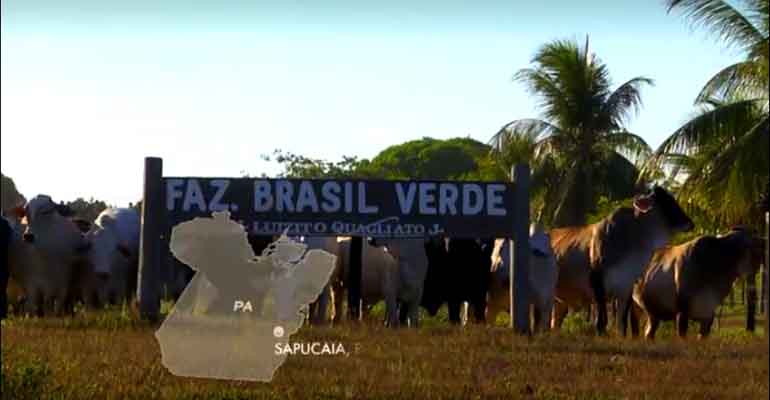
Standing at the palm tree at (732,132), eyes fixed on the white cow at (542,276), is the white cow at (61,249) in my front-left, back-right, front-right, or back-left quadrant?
front-right

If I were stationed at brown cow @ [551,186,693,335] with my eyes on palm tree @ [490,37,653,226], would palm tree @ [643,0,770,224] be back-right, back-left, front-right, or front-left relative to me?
front-right

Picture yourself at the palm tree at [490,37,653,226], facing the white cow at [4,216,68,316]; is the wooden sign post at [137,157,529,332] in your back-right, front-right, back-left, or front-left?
front-left
